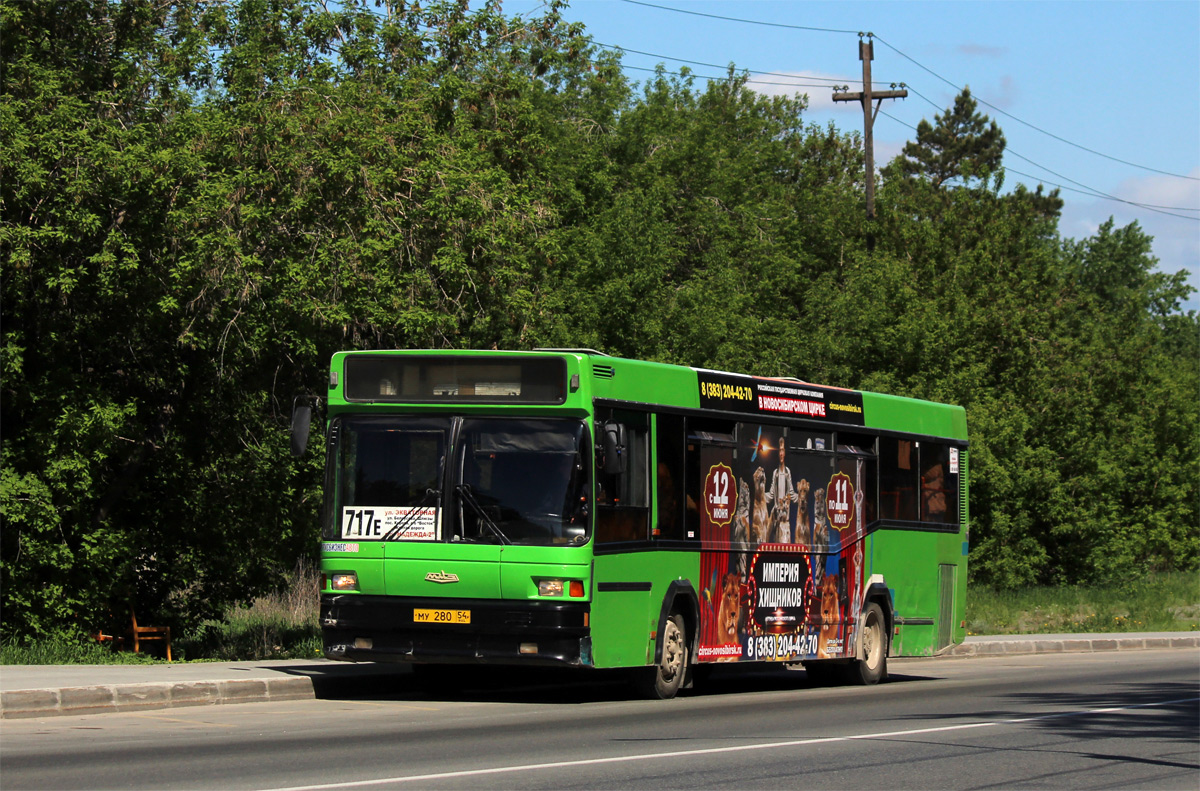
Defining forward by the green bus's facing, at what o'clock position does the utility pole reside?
The utility pole is roughly at 5 o'clock from the green bus.

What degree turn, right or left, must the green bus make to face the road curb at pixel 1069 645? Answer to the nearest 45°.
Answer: approximately 180°

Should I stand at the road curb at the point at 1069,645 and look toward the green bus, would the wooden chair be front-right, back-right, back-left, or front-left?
front-right

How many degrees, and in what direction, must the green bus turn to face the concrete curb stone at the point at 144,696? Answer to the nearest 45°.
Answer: approximately 45° to its right

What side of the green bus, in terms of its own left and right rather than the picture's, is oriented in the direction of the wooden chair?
right
